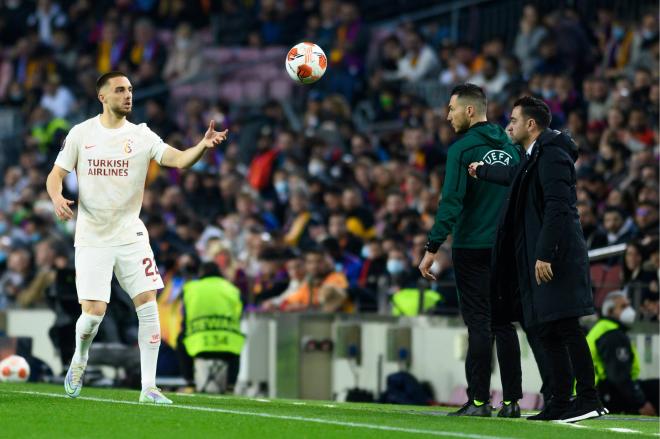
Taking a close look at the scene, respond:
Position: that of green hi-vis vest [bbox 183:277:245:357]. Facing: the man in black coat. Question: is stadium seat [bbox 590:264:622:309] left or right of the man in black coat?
left

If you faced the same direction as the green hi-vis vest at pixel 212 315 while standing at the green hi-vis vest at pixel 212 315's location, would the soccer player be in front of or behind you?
behind

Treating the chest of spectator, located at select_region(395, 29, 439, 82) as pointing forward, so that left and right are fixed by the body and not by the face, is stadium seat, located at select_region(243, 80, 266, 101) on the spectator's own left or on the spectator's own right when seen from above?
on the spectator's own right
